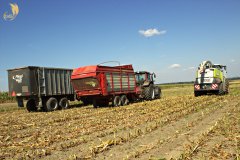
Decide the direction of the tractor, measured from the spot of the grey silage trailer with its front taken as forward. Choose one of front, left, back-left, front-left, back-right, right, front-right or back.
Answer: front-right

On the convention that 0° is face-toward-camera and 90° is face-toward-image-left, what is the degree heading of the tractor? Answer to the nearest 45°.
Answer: approximately 225°

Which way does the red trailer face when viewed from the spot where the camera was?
facing away from the viewer and to the right of the viewer

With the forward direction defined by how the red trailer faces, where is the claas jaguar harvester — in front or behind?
in front

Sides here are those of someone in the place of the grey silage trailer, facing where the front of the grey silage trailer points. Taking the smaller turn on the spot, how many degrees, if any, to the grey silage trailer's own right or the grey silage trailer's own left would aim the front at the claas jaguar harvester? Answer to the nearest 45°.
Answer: approximately 45° to the grey silage trailer's own right

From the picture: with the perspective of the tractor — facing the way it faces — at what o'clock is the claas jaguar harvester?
The claas jaguar harvester is roughly at 1 o'clock from the tractor.

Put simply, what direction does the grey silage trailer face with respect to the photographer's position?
facing away from the viewer and to the right of the viewer

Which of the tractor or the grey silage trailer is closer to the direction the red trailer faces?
the tractor
